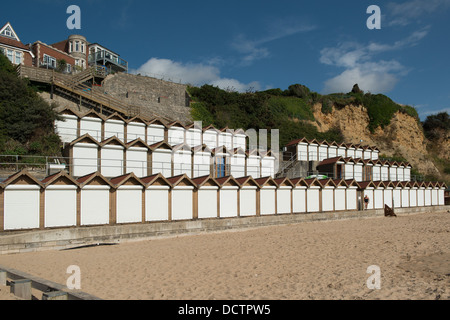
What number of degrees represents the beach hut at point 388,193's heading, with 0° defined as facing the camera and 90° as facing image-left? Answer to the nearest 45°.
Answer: approximately 315°

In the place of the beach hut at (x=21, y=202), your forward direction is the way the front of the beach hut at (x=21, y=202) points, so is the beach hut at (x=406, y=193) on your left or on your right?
on your left

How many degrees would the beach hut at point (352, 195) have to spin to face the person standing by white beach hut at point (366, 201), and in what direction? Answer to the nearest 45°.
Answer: approximately 90° to its left

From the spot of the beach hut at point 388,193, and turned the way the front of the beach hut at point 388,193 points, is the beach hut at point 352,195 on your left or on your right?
on your right

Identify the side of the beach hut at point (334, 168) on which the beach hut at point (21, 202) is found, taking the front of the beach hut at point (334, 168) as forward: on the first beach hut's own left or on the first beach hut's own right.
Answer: on the first beach hut's own right

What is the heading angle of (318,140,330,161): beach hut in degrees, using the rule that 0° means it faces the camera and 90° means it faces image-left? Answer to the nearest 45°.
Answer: approximately 315°

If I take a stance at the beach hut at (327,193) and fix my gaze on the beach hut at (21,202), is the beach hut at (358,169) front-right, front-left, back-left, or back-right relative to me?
back-right

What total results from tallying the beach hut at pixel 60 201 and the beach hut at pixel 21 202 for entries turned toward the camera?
2

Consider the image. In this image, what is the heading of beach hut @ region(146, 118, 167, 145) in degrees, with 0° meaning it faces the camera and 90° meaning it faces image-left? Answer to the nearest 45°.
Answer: approximately 315°
